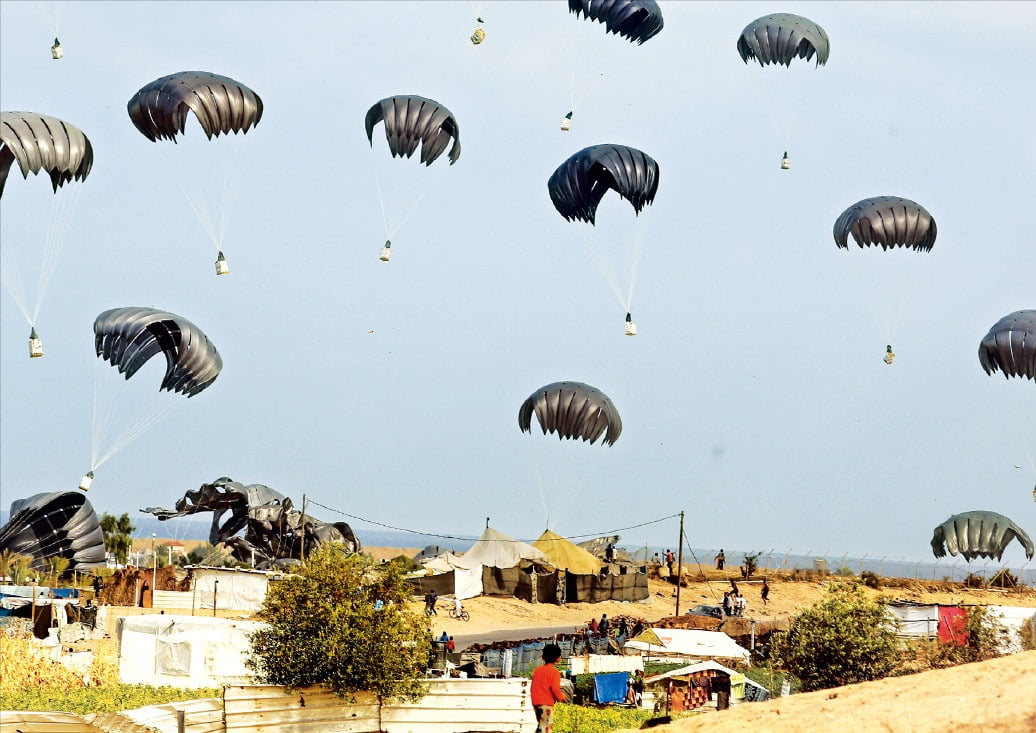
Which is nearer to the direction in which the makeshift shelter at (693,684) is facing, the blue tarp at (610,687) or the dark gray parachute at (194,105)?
the blue tarp

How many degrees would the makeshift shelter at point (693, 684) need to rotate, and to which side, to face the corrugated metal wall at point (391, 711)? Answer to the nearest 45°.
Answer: approximately 45° to its right

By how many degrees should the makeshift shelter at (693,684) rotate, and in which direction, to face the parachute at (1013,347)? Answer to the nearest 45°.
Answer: approximately 135° to its left

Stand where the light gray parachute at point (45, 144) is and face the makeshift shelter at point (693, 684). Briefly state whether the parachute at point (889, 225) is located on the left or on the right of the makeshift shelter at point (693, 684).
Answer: left

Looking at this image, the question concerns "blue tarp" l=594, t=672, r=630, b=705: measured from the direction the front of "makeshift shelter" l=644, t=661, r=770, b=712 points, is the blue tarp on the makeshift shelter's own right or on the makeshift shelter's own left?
on the makeshift shelter's own right

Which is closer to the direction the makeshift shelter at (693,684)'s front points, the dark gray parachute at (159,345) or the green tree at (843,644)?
the green tree

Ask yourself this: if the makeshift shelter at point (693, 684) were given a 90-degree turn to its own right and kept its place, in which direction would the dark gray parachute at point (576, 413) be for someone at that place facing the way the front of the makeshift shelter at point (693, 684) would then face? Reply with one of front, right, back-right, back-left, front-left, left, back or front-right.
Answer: right

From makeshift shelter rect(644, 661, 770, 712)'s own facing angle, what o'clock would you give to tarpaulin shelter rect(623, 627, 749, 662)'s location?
The tarpaulin shelter is roughly at 6 o'clock from the makeshift shelter.

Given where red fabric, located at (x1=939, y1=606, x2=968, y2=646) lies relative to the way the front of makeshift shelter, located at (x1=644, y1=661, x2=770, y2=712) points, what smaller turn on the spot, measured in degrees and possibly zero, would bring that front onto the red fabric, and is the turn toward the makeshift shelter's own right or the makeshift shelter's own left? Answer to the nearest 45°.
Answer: approximately 135° to the makeshift shelter's own left

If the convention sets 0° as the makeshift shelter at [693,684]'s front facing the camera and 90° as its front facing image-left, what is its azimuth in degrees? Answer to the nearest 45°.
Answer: approximately 0°

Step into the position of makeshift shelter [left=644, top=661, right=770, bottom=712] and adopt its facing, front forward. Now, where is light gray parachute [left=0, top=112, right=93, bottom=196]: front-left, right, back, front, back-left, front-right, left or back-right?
right
